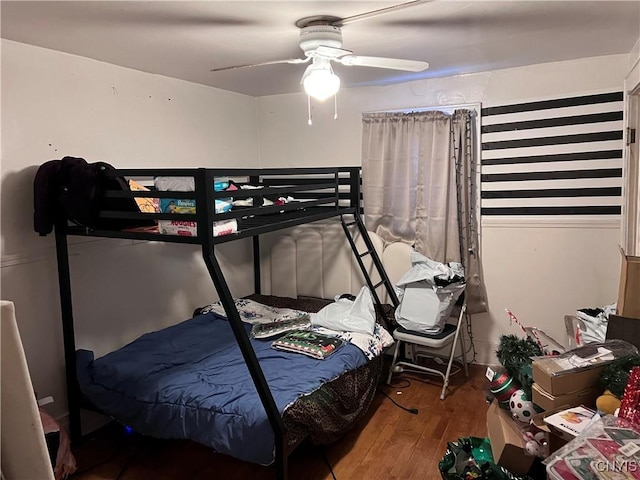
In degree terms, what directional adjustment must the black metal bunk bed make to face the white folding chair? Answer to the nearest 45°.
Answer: approximately 90° to its left

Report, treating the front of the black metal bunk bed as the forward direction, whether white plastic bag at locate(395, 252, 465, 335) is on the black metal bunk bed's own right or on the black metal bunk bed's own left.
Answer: on the black metal bunk bed's own left
